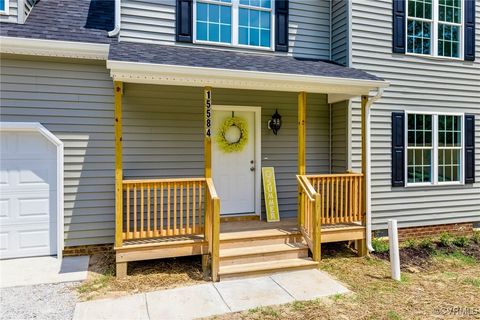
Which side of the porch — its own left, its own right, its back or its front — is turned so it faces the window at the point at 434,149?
left

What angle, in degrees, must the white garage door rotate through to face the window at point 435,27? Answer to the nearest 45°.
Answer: approximately 90° to its left

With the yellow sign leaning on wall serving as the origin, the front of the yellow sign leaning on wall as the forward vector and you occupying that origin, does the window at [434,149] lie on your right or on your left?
on your left

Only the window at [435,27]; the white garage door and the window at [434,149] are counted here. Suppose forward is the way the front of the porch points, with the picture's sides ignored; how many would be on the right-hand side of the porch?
1

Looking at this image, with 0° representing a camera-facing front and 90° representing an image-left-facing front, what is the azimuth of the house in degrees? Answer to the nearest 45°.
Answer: approximately 0°

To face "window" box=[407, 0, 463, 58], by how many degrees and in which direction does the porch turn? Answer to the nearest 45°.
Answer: approximately 90° to its left

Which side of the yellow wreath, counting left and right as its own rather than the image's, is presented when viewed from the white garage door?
right
